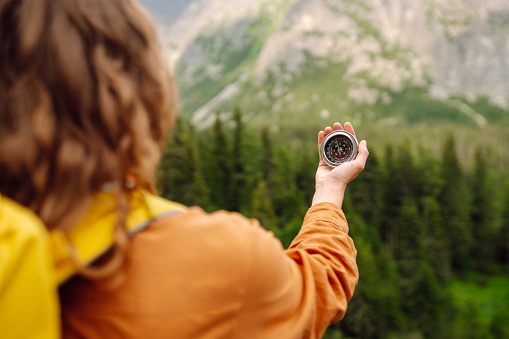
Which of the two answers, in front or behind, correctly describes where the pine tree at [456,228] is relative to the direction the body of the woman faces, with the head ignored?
in front

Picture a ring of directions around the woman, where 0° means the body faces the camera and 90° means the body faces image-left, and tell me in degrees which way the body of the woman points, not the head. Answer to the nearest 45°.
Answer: approximately 180°

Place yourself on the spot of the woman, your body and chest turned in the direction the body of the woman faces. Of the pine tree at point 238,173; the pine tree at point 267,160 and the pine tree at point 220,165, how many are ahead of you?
3

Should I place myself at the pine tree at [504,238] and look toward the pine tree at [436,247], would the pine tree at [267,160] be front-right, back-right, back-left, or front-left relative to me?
front-right

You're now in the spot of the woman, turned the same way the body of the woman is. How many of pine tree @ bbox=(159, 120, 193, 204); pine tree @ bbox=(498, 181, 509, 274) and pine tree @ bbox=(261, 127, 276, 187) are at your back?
0

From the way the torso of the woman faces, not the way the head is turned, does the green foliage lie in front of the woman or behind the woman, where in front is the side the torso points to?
in front

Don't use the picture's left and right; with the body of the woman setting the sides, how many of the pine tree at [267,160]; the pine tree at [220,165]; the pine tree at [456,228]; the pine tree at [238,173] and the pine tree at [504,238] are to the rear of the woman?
0

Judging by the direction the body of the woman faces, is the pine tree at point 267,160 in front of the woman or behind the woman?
in front

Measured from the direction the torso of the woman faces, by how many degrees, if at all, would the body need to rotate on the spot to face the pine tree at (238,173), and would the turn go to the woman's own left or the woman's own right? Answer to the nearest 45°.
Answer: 0° — they already face it

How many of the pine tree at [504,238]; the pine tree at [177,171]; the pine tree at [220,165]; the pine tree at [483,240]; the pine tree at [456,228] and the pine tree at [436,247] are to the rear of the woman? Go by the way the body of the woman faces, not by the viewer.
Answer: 0

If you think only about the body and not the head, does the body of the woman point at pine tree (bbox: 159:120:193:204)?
yes

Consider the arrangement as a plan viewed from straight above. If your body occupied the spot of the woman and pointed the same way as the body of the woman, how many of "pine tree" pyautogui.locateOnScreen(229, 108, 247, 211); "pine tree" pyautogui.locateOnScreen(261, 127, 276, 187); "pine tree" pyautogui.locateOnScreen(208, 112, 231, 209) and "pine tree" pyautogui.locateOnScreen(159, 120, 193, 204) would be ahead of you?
4

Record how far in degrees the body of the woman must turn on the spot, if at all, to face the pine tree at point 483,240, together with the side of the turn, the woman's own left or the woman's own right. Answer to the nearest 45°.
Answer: approximately 45° to the woman's own right
